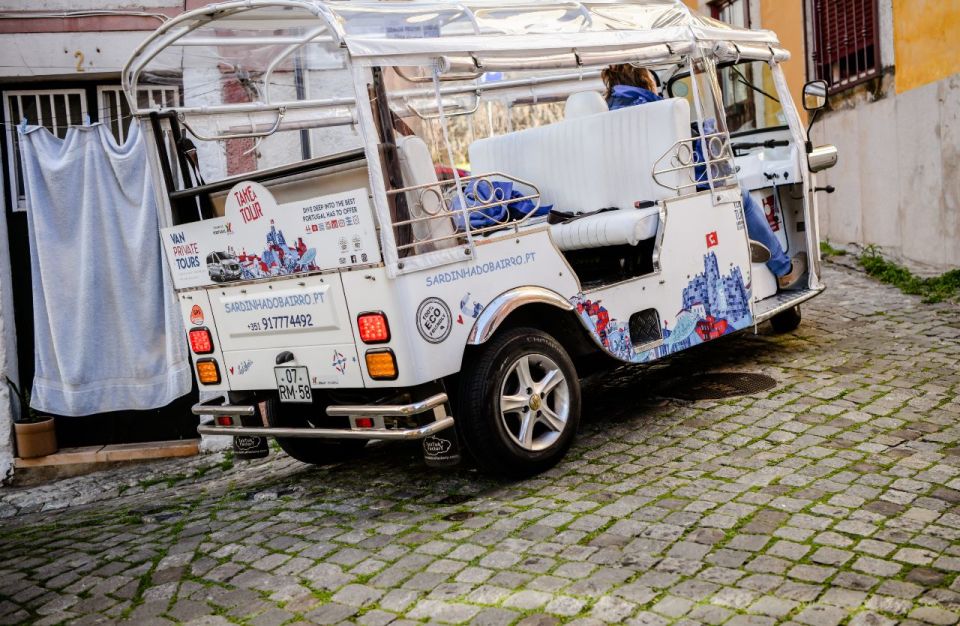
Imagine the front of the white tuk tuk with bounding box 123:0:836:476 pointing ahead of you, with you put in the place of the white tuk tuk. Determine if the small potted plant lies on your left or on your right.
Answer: on your left

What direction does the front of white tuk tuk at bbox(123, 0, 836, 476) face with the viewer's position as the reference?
facing away from the viewer and to the right of the viewer

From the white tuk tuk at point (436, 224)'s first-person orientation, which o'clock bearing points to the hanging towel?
The hanging towel is roughly at 9 o'clock from the white tuk tuk.
